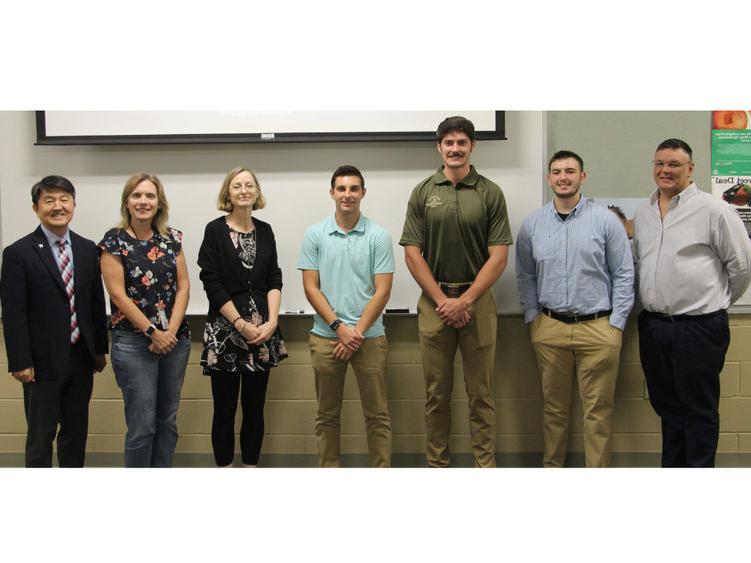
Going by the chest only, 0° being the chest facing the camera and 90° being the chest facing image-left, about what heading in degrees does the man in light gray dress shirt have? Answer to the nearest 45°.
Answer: approximately 45°

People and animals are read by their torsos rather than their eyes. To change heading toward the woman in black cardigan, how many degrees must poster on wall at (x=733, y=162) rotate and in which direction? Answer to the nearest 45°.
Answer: approximately 45° to its right

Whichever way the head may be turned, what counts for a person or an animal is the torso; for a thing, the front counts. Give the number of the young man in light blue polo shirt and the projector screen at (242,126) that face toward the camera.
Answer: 2

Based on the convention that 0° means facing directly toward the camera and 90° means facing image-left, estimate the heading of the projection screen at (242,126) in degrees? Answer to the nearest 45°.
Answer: approximately 0°
